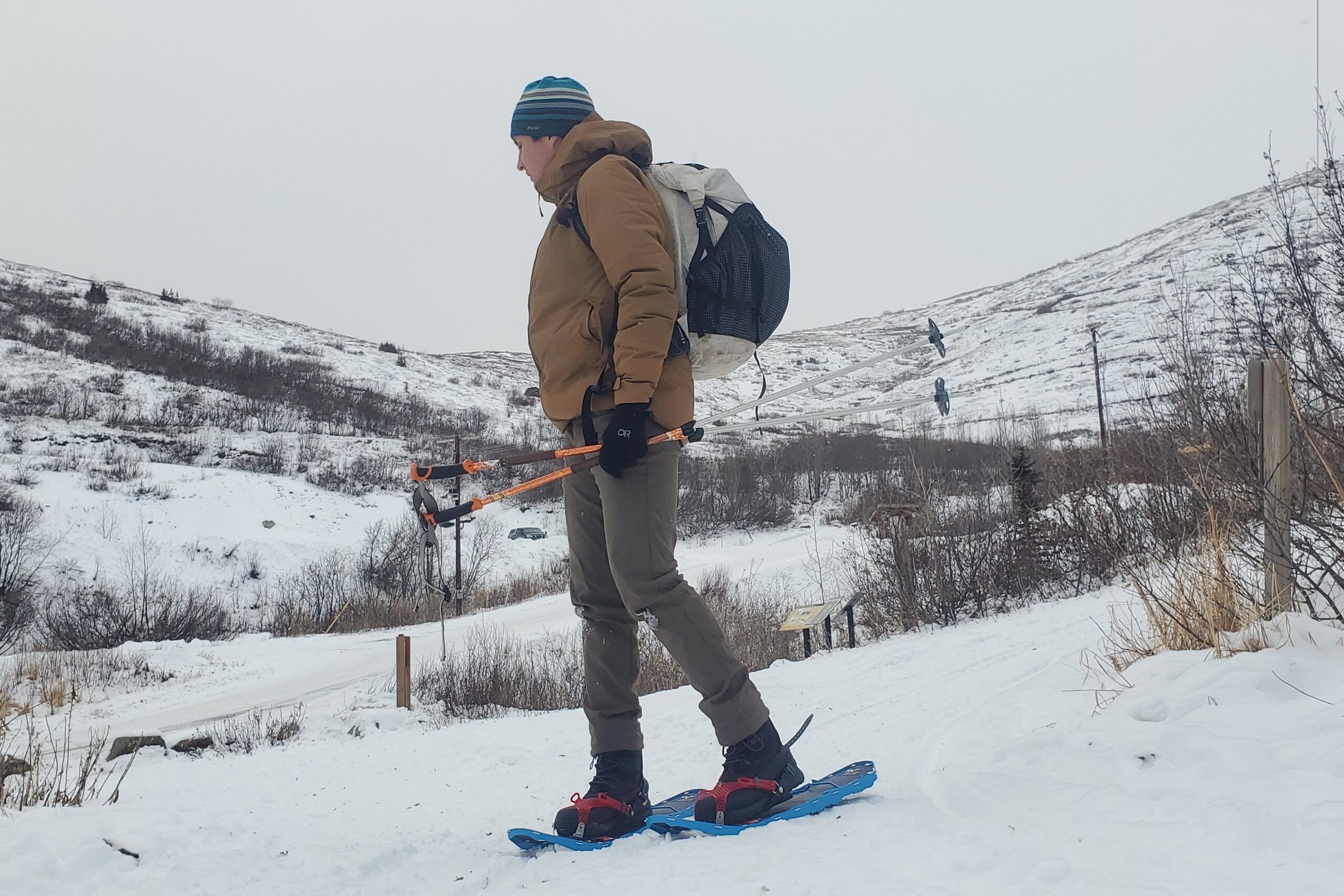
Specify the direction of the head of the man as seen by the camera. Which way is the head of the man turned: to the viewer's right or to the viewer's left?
to the viewer's left

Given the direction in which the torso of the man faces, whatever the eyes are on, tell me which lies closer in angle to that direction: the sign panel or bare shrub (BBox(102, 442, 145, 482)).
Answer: the bare shrub

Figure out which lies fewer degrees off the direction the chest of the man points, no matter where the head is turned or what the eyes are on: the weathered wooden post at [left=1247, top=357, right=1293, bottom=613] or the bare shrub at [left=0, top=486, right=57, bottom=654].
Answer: the bare shrub

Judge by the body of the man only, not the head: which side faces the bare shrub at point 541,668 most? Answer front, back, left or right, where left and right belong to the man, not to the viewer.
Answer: right

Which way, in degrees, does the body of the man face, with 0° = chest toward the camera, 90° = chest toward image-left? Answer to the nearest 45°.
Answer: approximately 90°

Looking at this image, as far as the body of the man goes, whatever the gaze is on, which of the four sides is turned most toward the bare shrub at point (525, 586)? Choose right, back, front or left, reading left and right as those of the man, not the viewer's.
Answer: right

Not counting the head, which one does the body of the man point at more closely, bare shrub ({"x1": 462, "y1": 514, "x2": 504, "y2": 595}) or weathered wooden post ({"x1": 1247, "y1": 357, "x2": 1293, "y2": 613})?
the bare shrub

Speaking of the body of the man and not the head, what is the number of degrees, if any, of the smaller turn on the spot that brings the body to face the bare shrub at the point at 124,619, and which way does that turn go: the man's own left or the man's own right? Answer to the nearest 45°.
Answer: approximately 45° to the man's own right
